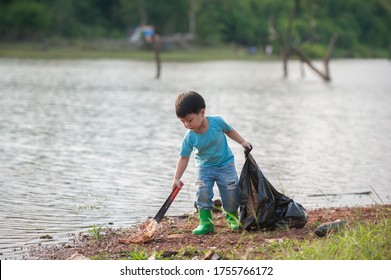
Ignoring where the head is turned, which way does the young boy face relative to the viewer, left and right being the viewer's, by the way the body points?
facing the viewer and to the left of the viewer

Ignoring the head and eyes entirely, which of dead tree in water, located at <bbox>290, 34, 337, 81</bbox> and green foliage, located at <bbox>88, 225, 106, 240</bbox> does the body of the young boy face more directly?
the green foliage

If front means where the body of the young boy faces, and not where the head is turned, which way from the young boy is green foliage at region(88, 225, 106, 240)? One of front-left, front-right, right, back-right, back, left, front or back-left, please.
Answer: front-right

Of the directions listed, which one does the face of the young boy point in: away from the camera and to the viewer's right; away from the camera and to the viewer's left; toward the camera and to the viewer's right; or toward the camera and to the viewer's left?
toward the camera and to the viewer's left

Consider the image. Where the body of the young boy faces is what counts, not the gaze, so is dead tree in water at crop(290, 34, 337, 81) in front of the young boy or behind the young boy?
behind
